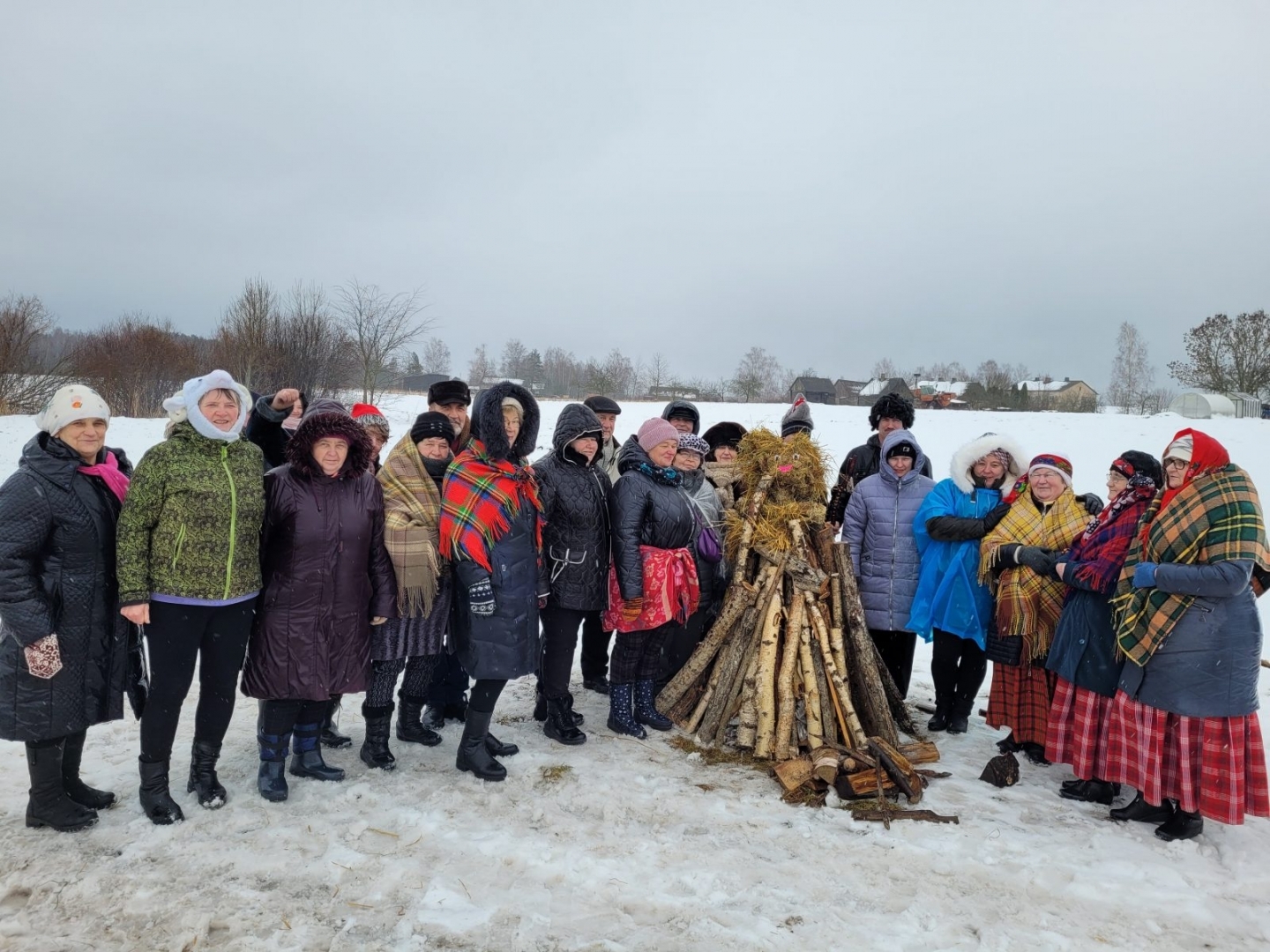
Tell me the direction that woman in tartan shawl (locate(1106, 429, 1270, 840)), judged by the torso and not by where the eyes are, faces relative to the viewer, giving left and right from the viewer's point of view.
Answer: facing to the left of the viewer

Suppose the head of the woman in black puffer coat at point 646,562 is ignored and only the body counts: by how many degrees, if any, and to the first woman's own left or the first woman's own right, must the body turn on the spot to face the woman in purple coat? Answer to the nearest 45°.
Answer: approximately 90° to the first woman's own right

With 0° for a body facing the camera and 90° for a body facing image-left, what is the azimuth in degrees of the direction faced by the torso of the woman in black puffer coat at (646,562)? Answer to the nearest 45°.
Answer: approximately 315°

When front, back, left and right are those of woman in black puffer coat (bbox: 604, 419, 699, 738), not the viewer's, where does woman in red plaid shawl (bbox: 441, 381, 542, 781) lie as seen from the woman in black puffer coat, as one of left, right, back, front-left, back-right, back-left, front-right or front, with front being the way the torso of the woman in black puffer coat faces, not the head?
right

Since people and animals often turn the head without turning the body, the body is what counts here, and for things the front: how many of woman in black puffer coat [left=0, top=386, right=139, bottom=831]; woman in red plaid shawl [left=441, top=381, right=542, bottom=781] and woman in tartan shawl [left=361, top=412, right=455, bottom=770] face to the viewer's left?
0

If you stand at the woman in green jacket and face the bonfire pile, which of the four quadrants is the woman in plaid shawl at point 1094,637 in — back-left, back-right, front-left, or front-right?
front-right

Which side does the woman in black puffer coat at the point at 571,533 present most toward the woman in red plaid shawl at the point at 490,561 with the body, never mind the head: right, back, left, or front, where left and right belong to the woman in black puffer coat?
right

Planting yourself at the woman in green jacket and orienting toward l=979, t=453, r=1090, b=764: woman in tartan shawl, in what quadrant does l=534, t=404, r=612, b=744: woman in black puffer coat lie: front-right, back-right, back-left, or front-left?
front-left

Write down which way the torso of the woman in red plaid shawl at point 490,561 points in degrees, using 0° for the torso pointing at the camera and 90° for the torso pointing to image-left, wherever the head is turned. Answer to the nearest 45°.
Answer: approximately 315°

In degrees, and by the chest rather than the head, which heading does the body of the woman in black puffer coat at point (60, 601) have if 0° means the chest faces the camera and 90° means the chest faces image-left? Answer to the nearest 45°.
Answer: approximately 315°

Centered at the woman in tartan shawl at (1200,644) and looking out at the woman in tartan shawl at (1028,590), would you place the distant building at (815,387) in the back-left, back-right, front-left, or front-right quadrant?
front-right
